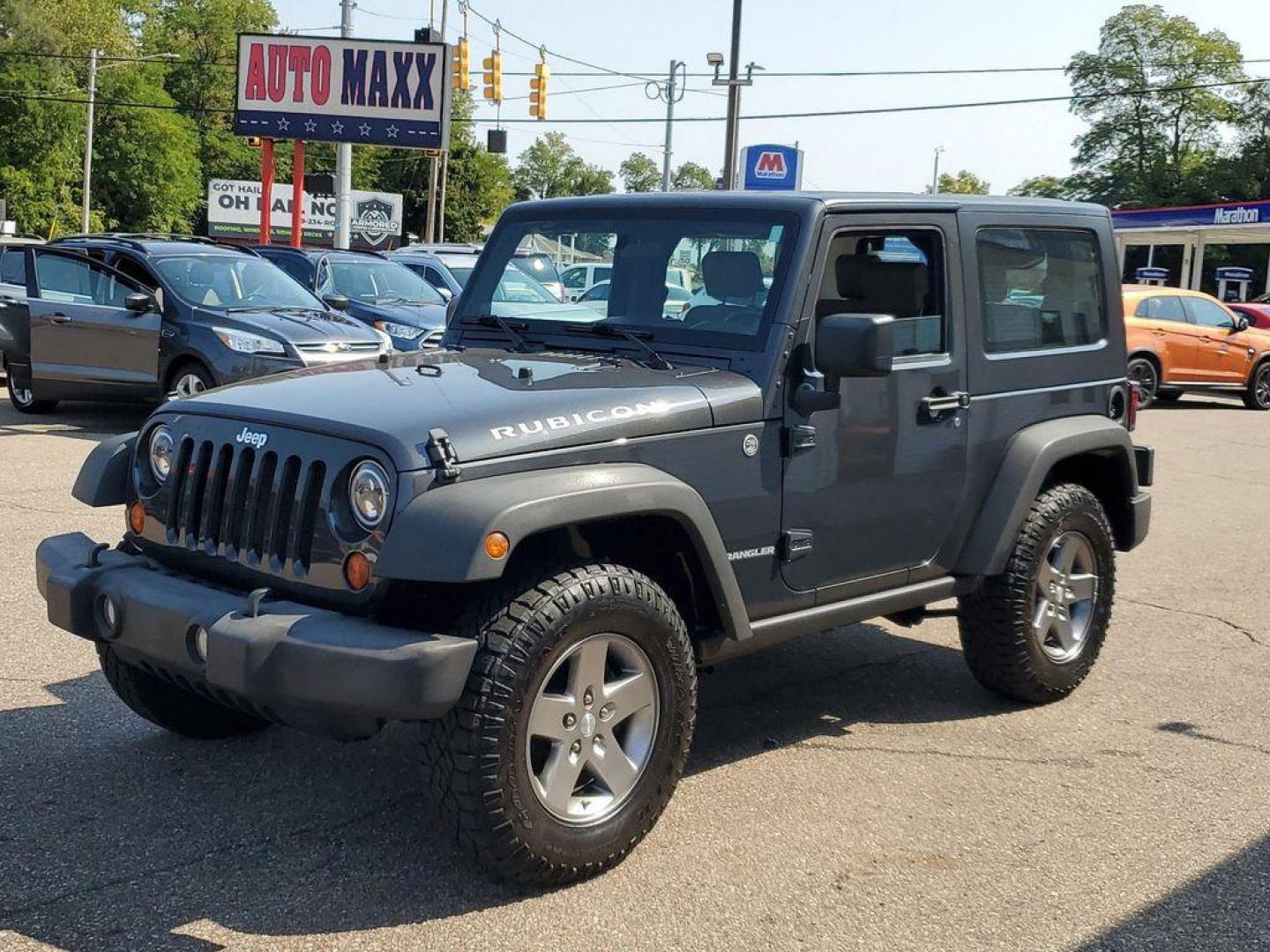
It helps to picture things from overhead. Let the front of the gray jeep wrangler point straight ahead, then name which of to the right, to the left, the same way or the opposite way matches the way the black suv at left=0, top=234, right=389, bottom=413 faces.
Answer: to the left

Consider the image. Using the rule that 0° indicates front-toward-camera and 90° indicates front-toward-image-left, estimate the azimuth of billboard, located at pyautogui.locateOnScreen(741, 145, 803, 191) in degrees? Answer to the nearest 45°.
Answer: approximately 0°

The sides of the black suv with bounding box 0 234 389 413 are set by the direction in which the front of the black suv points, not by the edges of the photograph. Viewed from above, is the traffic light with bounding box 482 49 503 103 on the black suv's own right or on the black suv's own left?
on the black suv's own left

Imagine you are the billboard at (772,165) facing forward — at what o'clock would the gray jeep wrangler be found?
The gray jeep wrangler is roughly at 12 o'clock from the billboard.

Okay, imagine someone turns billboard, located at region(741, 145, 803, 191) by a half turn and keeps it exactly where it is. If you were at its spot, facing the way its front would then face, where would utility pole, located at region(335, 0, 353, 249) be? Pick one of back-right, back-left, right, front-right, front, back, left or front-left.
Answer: back-left

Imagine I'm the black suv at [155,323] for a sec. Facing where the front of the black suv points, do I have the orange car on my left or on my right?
on my left

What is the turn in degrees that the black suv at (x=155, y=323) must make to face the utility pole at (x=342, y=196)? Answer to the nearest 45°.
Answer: approximately 135° to its left

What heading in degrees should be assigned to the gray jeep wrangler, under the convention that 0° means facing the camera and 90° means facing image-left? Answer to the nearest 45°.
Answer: approximately 45°

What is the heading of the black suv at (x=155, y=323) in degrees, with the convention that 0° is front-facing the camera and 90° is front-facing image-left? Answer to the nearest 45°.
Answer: approximately 315°

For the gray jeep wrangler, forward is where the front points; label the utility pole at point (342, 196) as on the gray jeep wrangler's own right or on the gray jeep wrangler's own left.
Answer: on the gray jeep wrangler's own right

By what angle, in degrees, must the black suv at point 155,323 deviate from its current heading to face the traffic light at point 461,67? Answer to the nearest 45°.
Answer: approximately 135° to its left

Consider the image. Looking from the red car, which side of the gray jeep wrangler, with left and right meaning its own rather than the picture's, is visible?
back
